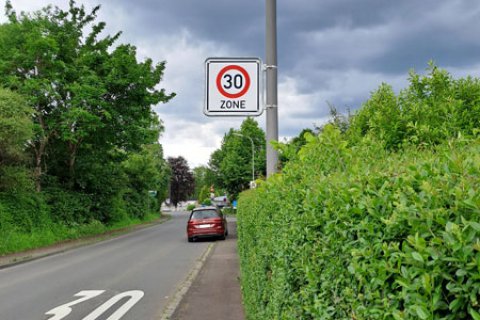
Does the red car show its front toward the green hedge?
no

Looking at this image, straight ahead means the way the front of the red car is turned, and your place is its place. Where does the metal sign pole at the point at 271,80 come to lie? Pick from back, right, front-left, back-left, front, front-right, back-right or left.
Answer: back

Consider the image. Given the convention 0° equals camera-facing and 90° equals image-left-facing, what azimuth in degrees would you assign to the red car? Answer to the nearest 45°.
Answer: approximately 180°

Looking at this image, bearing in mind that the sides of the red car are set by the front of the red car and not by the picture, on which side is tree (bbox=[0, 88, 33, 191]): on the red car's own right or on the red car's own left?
on the red car's own left

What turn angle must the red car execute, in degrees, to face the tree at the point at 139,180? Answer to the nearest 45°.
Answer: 0° — it already faces it
